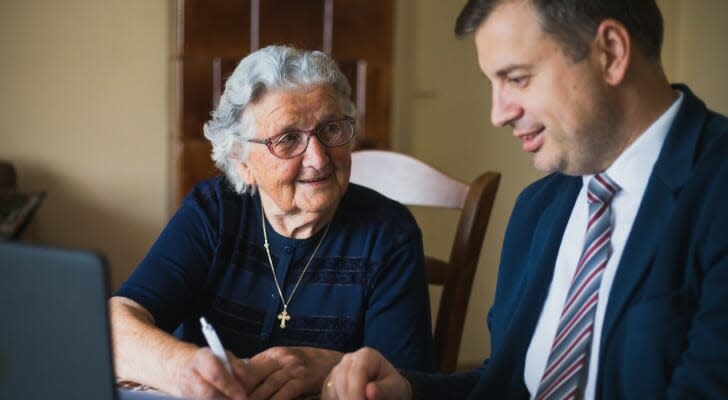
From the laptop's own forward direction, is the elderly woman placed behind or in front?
in front

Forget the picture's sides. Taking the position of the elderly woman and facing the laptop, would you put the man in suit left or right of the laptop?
left

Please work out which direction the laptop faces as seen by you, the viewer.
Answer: facing away from the viewer and to the right of the viewer

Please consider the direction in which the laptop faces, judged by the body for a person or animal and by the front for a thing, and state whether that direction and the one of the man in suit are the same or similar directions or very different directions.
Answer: very different directions

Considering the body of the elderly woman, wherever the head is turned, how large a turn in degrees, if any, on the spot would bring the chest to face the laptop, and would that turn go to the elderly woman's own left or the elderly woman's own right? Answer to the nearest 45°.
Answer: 0° — they already face it

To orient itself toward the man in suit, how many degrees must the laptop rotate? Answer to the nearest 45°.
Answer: approximately 45° to its right

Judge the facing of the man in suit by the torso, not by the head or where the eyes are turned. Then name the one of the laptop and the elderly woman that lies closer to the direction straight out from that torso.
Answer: the laptop

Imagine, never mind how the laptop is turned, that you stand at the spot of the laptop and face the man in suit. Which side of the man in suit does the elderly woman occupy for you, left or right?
left

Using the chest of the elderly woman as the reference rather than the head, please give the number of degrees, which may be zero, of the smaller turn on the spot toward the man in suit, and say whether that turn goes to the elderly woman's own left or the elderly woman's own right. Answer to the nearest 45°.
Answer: approximately 45° to the elderly woman's own left

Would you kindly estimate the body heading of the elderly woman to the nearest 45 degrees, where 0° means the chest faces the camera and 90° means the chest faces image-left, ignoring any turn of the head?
approximately 0°

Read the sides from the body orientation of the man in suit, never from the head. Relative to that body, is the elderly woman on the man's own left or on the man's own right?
on the man's own right

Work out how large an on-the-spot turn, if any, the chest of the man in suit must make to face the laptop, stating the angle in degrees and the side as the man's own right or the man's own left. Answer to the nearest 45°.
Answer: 0° — they already face it

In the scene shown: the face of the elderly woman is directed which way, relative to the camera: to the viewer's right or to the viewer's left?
to the viewer's right

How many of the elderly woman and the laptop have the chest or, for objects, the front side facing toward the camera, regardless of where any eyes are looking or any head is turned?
1
